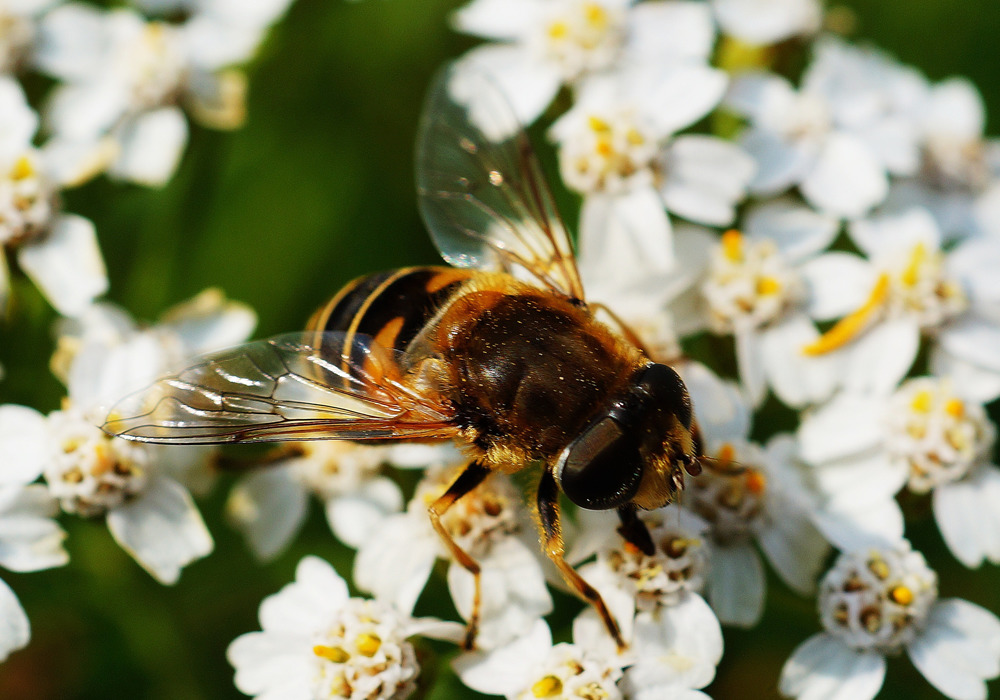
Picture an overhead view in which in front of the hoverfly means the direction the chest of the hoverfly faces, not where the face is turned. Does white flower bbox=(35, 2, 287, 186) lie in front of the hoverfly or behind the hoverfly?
behind

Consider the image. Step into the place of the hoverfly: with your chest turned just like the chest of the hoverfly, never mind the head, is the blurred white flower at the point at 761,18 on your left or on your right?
on your left

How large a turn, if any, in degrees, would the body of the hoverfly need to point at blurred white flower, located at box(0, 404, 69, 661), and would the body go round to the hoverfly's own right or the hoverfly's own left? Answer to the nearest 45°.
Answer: approximately 135° to the hoverfly's own right

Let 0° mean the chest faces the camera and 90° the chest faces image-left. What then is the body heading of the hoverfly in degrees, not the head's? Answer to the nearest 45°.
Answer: approximately 315°

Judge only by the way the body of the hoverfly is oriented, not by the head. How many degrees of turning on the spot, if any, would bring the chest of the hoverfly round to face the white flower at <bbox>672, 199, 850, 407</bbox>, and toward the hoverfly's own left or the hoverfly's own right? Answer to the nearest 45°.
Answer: approximately 90° to the hoverfly's own left

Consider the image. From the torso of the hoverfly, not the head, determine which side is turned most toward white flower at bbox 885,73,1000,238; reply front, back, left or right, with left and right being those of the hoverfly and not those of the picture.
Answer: left

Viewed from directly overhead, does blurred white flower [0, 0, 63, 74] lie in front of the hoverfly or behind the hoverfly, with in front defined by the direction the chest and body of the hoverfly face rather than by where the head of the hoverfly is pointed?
behind

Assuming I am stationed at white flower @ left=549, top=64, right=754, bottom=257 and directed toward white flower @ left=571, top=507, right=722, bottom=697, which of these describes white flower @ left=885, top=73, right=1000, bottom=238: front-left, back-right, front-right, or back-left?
back-left

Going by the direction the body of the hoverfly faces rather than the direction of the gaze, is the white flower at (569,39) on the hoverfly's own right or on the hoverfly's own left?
on the hoverfly's own left

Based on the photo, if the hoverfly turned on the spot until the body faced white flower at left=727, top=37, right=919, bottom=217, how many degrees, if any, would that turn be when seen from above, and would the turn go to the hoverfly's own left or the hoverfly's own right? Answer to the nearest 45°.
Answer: approximately 90° to the hoverfly's own left
